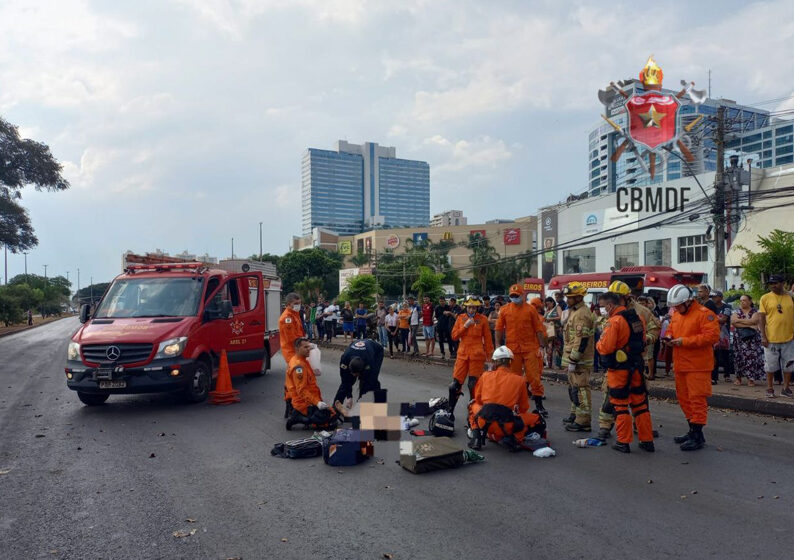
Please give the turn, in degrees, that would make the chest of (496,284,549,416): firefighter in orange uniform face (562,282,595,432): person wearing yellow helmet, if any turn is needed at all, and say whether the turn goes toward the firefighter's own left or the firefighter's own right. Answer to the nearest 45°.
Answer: approximately 45° to the firefighter's own left

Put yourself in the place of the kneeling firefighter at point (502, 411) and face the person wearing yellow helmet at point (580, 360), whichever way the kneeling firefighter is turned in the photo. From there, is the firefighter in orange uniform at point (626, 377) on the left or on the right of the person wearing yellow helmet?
right

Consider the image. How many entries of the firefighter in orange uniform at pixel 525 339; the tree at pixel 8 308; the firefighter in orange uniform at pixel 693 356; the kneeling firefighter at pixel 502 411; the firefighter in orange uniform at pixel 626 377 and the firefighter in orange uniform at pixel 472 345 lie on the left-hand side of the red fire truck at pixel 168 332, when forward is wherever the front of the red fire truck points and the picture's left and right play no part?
5

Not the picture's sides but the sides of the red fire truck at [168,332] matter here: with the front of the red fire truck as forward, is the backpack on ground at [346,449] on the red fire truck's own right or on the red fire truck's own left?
on the red fire truck's own left

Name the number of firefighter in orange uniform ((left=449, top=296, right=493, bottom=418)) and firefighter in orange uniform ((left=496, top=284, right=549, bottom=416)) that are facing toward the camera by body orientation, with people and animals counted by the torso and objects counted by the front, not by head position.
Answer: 2

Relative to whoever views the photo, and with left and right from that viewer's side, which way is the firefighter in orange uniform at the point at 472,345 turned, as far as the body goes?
facing the viewer

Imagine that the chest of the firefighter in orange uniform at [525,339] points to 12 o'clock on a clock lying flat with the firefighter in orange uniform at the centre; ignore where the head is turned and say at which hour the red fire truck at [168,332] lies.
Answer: The red fire truck is roughly at 3 o'clock from the firefighter in orange uniform.

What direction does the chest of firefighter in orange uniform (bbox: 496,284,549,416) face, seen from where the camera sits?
toward the camera

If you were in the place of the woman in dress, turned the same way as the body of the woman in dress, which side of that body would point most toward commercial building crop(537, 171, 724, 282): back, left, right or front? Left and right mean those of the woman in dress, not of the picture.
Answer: back

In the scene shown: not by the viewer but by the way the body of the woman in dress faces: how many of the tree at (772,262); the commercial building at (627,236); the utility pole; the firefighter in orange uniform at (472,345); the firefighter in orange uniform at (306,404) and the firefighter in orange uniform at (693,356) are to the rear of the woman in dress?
3

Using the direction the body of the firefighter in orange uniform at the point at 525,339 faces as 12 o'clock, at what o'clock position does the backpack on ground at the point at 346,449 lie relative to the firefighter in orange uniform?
The backpack on ground is roughly at 1 o'clock from the firefighter in orange uniform.

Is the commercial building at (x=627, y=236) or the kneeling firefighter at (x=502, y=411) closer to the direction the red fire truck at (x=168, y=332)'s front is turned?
the kneeling firefighter

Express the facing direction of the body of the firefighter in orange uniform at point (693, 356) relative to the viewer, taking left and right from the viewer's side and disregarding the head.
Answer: facing the viewer and to the left of the viewer
